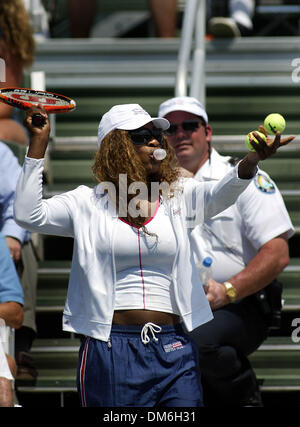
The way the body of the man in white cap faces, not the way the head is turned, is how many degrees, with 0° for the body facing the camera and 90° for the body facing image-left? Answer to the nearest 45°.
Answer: approximately 45°

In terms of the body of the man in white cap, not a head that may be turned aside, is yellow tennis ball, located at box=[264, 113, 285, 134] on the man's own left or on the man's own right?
on the man's own left
